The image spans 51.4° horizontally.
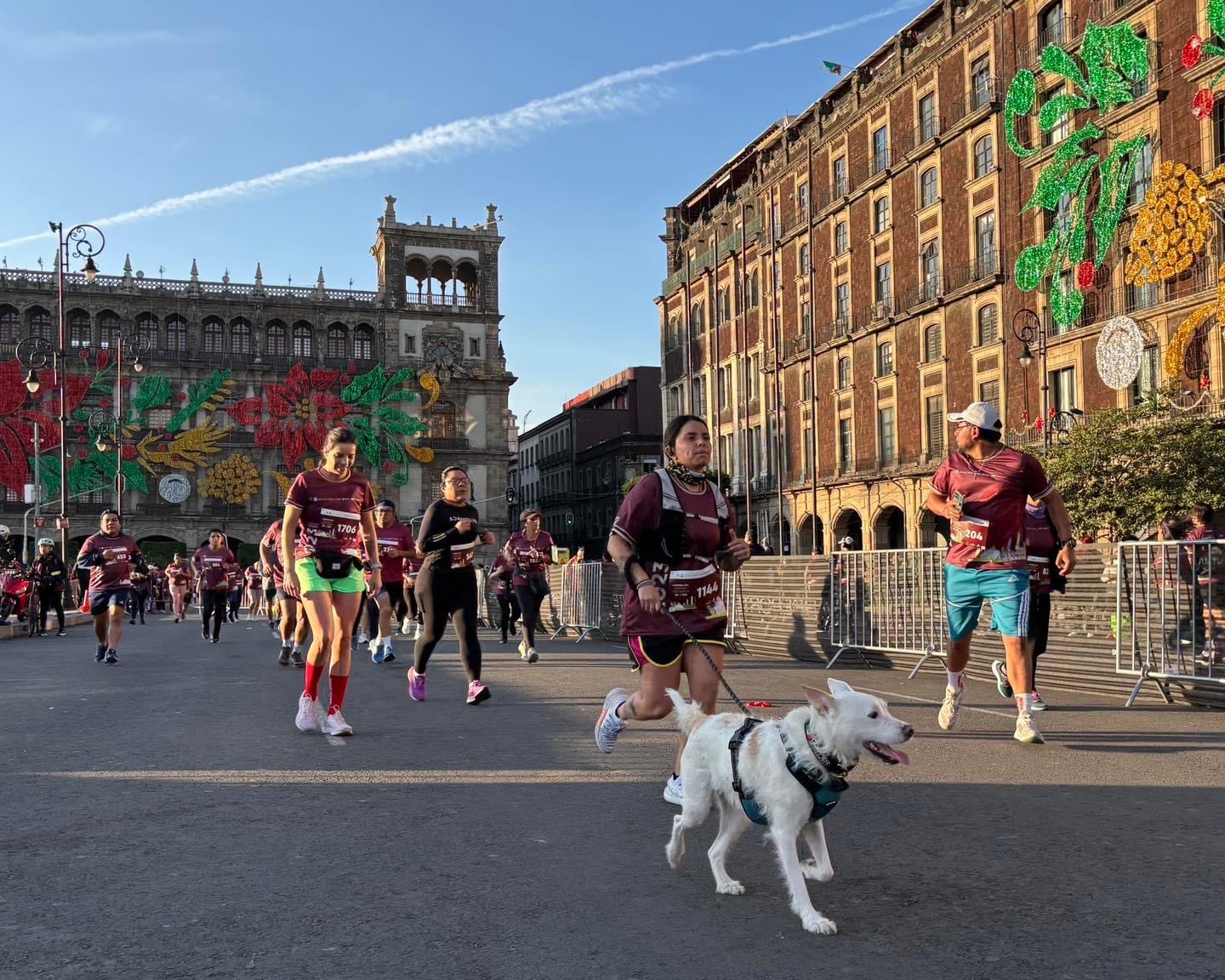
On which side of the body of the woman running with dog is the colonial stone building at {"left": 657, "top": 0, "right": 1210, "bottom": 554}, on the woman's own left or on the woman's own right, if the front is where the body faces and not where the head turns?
on the woman's own left

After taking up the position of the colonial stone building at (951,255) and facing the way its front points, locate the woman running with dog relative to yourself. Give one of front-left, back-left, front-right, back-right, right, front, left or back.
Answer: front-left

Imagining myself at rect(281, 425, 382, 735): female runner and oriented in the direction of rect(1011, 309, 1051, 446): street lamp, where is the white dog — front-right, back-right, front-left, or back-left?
back-right

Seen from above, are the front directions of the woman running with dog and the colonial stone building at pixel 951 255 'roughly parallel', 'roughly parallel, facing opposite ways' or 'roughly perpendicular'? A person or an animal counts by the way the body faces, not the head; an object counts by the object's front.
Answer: roughly perpendicular

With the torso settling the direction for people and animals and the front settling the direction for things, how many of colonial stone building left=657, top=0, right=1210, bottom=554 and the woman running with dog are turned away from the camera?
0

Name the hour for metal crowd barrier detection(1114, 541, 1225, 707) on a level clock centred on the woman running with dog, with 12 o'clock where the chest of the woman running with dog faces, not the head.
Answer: The metal crowd barrier is roughly at 9 o'clock from the woman running with dog.

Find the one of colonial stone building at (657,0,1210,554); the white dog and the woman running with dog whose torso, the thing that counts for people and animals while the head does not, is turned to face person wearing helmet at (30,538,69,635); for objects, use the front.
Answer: the colonial stone building

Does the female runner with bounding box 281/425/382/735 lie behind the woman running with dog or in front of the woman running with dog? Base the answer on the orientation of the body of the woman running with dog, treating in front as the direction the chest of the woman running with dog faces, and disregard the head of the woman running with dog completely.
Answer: behind

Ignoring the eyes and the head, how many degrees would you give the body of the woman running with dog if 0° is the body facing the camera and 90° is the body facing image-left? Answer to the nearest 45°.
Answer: approximately 315°

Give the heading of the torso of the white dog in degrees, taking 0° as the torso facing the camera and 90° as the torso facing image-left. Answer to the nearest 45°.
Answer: approximately 315°

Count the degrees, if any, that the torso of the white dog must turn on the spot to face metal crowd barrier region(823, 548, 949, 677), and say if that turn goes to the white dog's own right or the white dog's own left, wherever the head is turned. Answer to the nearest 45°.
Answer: approximately 135° to the white dog's own left

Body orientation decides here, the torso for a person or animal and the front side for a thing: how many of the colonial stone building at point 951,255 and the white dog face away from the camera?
0

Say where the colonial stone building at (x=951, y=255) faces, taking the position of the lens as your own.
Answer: facing the viewer and to the left of the viewer

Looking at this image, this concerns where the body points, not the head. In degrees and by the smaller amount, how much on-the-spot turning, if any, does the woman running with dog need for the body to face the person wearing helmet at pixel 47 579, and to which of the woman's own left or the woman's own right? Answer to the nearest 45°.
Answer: approximately 180°

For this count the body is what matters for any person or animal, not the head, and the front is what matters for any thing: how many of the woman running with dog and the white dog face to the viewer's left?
0

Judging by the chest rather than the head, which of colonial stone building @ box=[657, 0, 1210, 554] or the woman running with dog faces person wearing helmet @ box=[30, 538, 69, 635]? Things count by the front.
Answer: the colonial stone building
